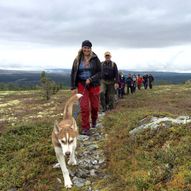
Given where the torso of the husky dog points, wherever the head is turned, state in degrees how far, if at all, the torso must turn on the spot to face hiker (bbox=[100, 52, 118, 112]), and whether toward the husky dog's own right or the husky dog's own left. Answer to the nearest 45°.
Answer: approximately 180°

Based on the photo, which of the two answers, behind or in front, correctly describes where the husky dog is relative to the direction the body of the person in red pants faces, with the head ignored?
in front

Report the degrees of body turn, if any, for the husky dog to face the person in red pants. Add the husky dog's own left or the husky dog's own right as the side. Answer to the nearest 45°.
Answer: approximately 180°

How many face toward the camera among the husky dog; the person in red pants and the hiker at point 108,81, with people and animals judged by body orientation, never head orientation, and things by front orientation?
3

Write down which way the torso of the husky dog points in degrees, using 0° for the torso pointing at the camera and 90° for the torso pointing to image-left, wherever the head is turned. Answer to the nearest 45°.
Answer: approximately 0°

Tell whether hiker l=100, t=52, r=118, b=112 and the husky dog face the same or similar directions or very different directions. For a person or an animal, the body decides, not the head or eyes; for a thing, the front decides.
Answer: same or similar directions

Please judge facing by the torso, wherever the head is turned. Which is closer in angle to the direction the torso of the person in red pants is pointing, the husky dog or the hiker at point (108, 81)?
the husky dog

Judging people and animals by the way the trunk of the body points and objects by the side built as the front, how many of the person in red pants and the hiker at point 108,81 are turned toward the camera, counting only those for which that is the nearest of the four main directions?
2

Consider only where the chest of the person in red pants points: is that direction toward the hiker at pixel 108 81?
no

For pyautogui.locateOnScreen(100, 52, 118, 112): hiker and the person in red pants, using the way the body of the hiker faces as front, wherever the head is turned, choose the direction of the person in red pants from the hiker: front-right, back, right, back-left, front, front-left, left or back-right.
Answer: front

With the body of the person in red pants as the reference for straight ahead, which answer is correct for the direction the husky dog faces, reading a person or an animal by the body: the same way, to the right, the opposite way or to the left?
the same way

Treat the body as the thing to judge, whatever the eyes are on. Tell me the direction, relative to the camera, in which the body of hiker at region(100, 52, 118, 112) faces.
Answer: toward the camera

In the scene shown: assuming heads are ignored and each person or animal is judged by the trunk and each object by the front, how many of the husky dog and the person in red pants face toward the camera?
2

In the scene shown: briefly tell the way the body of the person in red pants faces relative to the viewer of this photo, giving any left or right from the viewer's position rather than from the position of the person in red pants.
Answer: facing the viewer

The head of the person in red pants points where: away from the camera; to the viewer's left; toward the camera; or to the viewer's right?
toward the camera
